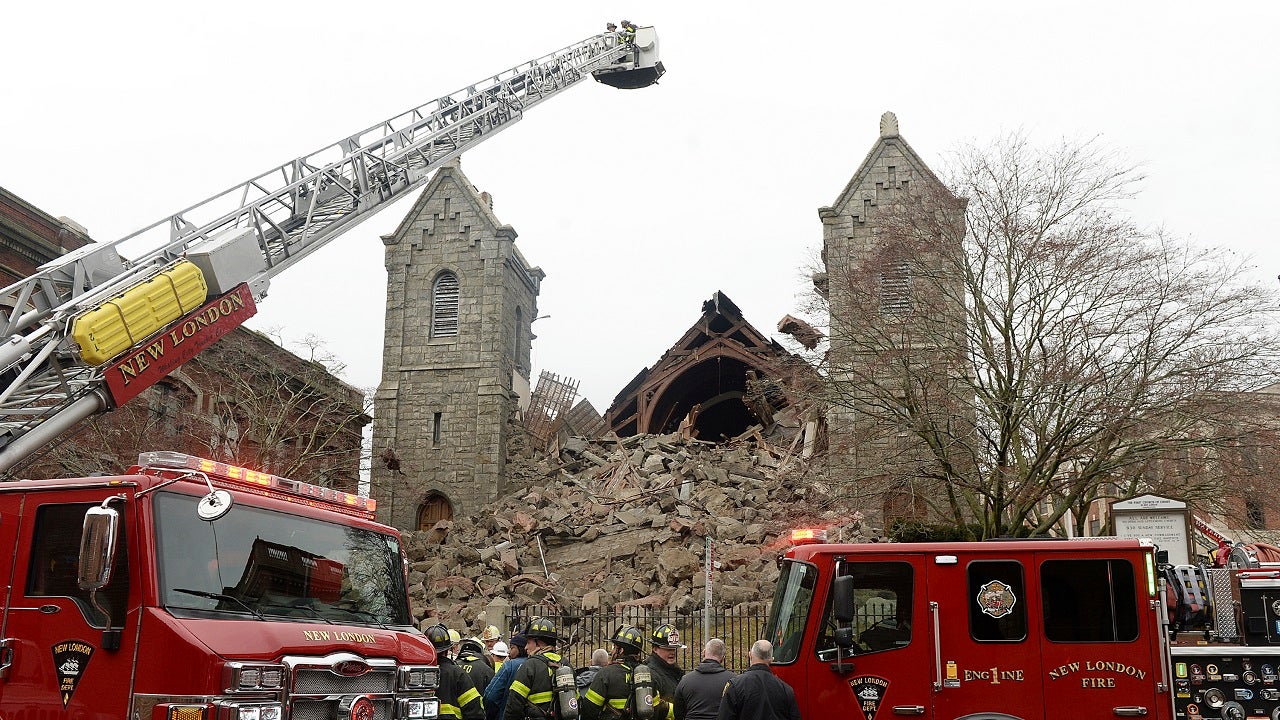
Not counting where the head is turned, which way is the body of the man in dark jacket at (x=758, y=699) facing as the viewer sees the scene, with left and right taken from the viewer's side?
facing away from the viewer

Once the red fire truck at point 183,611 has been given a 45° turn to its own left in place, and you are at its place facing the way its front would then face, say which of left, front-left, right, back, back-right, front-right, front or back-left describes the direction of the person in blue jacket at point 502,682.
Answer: front-left

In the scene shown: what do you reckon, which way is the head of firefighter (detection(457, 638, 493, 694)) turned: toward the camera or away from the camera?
away from the camera

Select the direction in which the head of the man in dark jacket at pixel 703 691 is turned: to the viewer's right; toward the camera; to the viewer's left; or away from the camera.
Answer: away from the camera

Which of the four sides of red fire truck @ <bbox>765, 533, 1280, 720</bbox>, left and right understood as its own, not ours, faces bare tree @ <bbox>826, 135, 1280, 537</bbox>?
right

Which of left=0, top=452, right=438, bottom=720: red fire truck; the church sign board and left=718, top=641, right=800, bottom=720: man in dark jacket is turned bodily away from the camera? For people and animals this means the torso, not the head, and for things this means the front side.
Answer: the man in dark jacket

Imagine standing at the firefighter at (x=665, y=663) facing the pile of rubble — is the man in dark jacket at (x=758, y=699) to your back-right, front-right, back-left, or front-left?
back-right

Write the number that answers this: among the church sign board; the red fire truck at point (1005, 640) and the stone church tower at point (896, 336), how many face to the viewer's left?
1

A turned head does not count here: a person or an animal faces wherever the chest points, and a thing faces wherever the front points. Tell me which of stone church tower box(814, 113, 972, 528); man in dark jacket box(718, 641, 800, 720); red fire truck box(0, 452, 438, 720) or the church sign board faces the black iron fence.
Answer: the man in dark jacket

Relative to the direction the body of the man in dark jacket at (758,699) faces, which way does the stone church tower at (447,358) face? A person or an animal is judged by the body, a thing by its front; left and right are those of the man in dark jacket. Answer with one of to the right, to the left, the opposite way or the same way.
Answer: the opposite way

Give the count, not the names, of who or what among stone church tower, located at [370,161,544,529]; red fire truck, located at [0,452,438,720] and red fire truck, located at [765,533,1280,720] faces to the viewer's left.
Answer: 1

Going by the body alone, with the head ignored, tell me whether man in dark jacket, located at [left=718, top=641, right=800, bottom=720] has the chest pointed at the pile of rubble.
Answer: yes

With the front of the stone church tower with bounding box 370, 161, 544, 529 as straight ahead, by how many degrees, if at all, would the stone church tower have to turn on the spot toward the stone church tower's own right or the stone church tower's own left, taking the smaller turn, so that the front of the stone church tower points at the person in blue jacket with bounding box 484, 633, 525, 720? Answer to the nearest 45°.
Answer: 0° — it already faces them

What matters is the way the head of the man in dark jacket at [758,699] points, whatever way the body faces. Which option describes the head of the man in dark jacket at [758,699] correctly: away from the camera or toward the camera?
away from the camera

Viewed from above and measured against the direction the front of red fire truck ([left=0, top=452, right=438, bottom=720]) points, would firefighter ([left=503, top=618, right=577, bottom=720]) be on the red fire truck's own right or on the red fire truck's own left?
on the red fire truck's own left

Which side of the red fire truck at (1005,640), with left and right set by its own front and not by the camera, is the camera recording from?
left
